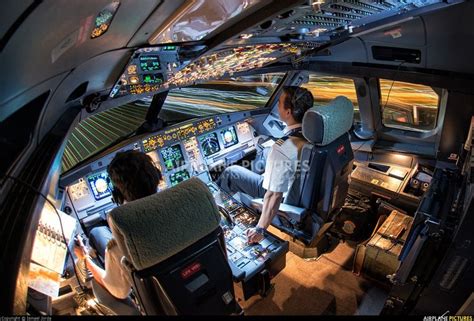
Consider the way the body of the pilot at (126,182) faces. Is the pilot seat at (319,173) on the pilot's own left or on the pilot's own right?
on the pilot's own right

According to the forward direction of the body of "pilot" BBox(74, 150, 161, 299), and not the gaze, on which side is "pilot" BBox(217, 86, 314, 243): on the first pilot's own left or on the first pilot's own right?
on the first pilot's own right

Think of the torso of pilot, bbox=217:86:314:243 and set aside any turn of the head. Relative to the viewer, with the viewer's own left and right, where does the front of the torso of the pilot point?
facing away from the viewer and to the left of the viewer

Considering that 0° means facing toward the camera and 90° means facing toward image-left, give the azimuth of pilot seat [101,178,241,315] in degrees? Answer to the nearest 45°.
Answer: approximately 135°

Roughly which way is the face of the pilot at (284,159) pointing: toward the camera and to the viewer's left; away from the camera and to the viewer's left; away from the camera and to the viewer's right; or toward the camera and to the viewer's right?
away from the camera and to the viewer's left

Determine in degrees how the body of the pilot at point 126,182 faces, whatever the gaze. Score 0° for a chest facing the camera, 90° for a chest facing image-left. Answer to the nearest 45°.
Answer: approximately 135°

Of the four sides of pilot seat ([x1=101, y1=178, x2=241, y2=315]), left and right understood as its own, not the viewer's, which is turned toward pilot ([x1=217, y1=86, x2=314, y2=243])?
right
